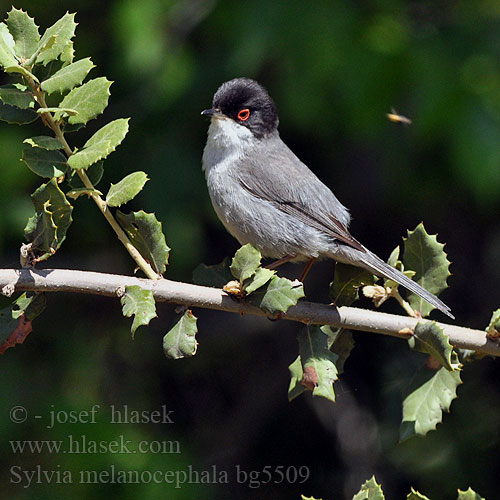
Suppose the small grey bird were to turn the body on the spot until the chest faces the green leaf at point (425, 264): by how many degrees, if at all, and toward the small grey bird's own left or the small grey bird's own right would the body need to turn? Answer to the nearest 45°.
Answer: approximately 135° to the small grey bird's own left

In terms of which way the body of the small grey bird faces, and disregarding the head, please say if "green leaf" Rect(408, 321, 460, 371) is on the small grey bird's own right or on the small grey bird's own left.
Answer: on the small grey bird's own left

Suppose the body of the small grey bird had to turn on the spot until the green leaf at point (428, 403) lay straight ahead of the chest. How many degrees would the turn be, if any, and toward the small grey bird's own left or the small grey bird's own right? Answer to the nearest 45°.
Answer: approximately 135° to the small grey bird's own left

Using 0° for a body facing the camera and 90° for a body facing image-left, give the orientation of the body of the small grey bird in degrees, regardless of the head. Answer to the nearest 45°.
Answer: approximately 90°
